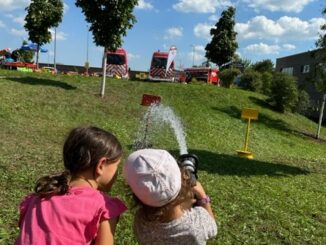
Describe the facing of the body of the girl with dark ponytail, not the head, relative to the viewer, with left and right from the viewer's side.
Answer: facing away from the viewer and to the right of the viewer

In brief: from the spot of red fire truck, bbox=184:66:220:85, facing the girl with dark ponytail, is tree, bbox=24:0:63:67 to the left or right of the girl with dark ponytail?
right

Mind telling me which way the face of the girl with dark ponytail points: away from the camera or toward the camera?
away from the camera

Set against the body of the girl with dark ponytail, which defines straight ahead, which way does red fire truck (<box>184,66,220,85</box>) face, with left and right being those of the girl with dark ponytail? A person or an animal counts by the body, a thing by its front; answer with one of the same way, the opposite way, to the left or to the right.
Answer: to the right

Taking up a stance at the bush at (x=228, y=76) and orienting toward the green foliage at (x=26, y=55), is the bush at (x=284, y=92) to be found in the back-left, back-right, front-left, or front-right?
back-left

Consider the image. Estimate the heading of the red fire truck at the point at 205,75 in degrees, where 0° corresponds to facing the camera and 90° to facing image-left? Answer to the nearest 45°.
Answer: approximately 315°
